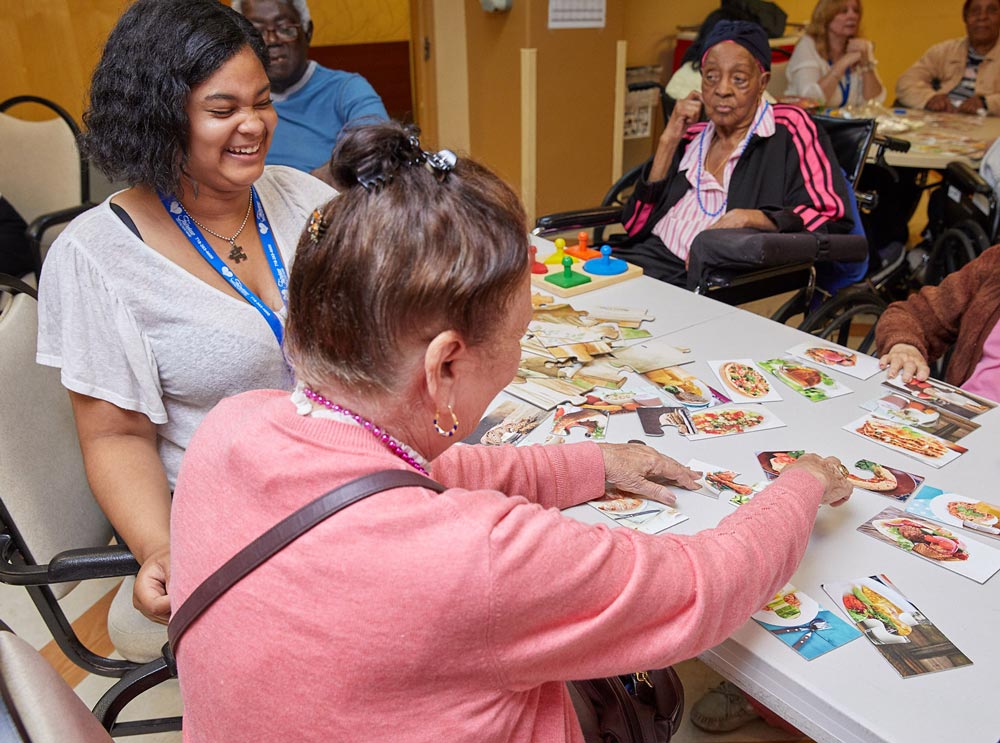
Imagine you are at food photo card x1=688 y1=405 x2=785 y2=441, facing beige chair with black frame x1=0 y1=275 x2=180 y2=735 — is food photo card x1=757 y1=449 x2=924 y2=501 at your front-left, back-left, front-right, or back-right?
back-left

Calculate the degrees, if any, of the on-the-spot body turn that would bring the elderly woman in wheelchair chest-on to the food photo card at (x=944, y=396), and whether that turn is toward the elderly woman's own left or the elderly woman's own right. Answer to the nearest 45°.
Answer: approximately 45° to the elderly woman's own left

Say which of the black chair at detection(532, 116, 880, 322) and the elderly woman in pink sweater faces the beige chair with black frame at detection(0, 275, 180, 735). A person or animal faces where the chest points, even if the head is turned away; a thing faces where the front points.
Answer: the black chair at detection(532, 116, 880, 322)

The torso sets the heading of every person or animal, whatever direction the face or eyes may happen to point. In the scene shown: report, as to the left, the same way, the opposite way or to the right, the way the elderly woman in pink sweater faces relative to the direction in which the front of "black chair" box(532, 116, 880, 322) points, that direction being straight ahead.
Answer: the opposite way

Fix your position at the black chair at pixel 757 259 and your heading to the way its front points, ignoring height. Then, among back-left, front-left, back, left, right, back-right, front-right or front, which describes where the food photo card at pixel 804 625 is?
front-left

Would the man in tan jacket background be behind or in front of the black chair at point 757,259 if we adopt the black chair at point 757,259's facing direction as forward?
behind

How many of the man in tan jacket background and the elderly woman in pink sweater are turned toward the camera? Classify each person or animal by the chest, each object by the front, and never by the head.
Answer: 1

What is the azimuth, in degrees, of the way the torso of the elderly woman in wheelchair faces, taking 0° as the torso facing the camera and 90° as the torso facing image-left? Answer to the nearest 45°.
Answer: approximately 45°

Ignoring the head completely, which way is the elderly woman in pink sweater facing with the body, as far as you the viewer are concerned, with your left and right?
facing away from the viewer and to the right of the viewer

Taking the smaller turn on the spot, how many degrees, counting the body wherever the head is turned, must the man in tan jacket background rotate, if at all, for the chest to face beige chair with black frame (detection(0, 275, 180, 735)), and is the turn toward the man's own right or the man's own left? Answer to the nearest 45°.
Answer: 0° — they already face it

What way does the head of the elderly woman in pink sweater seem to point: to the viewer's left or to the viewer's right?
to the viewer's right

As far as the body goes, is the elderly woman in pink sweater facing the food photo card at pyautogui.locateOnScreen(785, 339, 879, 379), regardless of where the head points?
yes

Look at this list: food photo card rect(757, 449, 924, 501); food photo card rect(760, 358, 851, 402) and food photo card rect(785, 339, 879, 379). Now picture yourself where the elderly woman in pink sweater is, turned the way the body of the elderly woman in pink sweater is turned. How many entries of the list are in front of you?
3

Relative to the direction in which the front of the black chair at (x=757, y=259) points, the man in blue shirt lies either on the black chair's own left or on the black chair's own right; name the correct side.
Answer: on the black chair's own right
